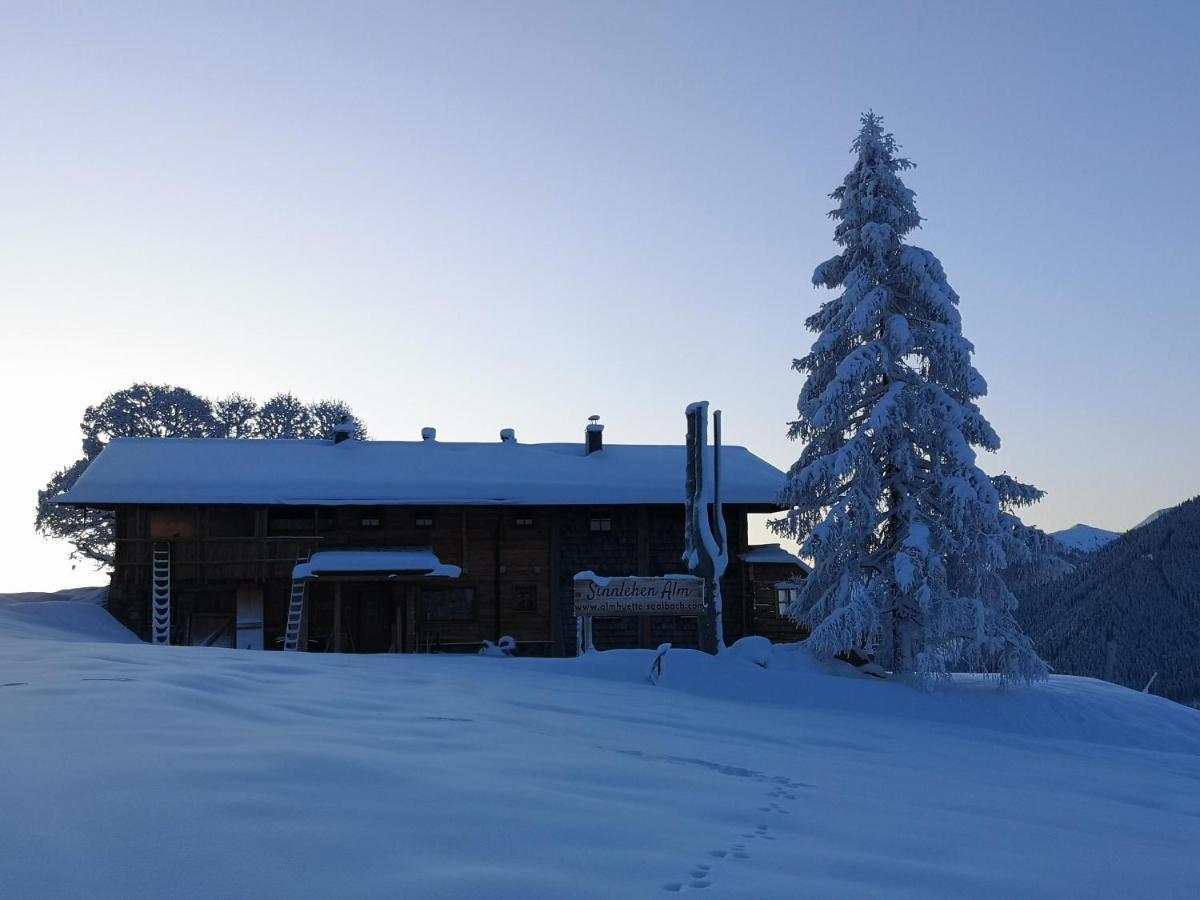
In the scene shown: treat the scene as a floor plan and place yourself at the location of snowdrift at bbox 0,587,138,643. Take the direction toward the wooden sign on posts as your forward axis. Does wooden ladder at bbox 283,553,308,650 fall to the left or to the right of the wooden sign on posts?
left

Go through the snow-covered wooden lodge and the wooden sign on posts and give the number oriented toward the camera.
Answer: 2

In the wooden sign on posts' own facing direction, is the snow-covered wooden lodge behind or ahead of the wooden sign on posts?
behind

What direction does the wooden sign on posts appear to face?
toward the camera

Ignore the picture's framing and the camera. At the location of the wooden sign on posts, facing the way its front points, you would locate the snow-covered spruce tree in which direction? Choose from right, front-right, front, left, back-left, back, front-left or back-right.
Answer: left

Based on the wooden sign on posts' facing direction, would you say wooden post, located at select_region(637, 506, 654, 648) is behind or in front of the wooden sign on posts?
behind

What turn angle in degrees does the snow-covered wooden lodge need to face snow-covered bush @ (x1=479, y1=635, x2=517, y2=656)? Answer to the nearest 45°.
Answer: approximately 45° to its left

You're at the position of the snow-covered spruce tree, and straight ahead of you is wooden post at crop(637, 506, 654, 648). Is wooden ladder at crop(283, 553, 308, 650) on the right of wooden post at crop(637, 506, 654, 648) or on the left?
left

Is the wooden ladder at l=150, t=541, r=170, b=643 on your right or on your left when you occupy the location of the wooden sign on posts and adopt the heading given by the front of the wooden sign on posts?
on your right

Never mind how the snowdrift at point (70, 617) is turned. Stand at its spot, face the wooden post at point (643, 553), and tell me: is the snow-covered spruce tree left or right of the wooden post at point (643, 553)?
right

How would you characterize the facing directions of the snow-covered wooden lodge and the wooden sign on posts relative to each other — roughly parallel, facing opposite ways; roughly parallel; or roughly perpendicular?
roughly parallel
